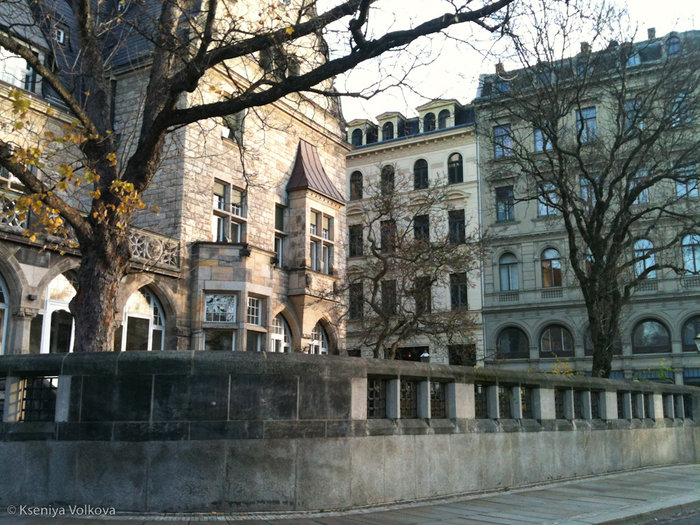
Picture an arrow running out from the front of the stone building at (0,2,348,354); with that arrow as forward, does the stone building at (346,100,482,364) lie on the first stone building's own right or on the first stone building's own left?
on the first stone building's own left

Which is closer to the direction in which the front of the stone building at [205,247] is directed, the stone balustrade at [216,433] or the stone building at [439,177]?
the stone balustrade

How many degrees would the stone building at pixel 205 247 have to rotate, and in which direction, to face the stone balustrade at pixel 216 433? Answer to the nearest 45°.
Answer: approximately 45° to its right

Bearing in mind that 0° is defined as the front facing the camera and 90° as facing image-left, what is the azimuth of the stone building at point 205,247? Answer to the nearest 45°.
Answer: approximately 315°
